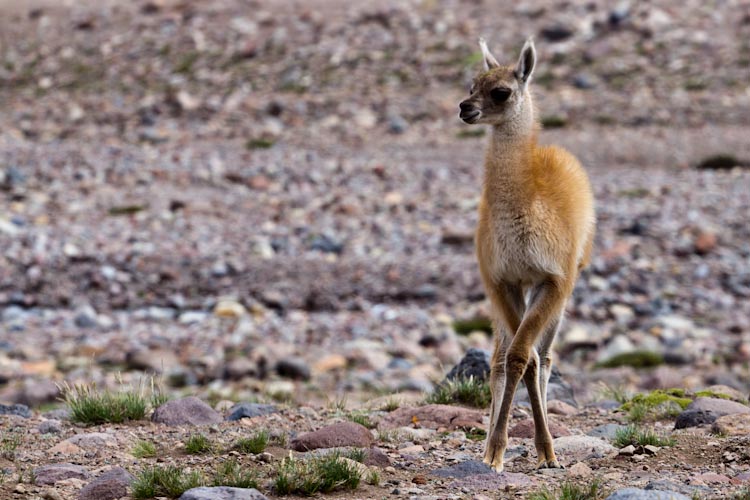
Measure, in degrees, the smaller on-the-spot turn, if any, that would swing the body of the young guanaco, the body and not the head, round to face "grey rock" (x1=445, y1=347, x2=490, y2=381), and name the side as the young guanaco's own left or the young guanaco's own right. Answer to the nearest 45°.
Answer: approximately 135° to the young guanaco's own right

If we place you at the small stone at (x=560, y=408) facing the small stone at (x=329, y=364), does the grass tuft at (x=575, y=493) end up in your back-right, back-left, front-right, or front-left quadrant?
back-left

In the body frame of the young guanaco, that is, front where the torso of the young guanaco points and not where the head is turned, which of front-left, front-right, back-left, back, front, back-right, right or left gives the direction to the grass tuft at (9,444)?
front-right

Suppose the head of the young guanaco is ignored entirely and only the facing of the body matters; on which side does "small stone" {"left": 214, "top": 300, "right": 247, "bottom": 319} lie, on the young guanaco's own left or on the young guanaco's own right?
on the young guanaco's own right

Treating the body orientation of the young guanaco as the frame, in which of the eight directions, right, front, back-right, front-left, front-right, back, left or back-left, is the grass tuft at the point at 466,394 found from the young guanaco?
back-right

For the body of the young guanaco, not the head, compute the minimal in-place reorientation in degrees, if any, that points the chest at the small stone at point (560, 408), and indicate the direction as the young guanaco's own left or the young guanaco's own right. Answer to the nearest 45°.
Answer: approximately 135° to the young guanaco's own right

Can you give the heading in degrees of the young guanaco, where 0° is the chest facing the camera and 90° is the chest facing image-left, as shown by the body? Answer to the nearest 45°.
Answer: approximately 45°

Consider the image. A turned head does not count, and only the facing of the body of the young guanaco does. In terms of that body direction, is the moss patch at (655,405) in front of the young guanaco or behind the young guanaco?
behind

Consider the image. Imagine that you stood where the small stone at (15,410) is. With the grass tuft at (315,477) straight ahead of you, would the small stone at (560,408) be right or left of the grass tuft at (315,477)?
left
